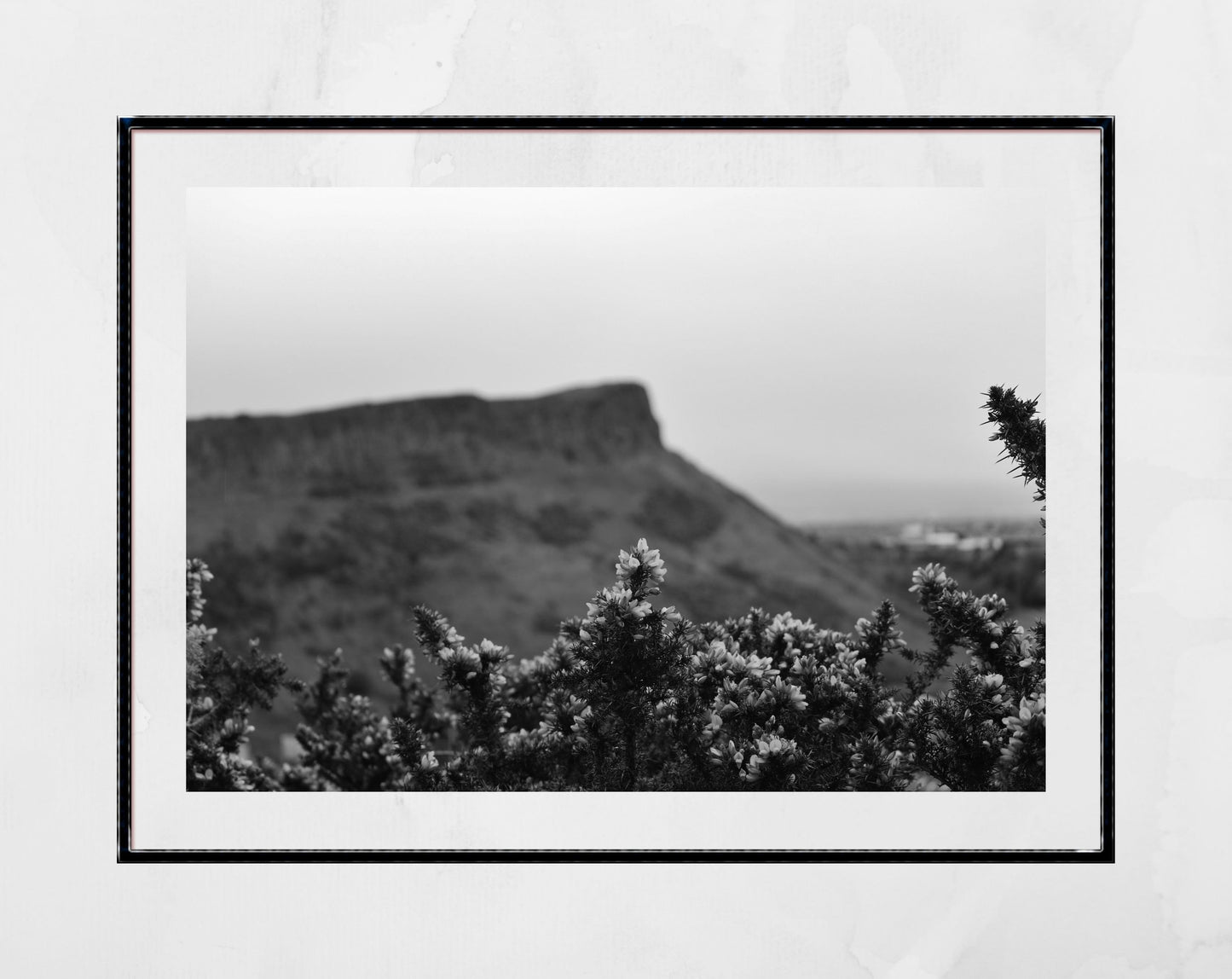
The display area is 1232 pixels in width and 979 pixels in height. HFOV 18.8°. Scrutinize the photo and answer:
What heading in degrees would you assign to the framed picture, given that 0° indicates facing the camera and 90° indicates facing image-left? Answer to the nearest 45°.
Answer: approximately 0°
